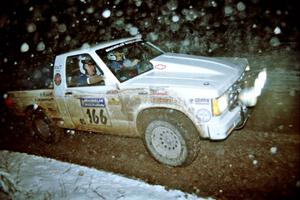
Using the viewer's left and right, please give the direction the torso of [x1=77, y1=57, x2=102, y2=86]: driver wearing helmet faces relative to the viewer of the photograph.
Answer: facing the viewer and to the right of the viewer
